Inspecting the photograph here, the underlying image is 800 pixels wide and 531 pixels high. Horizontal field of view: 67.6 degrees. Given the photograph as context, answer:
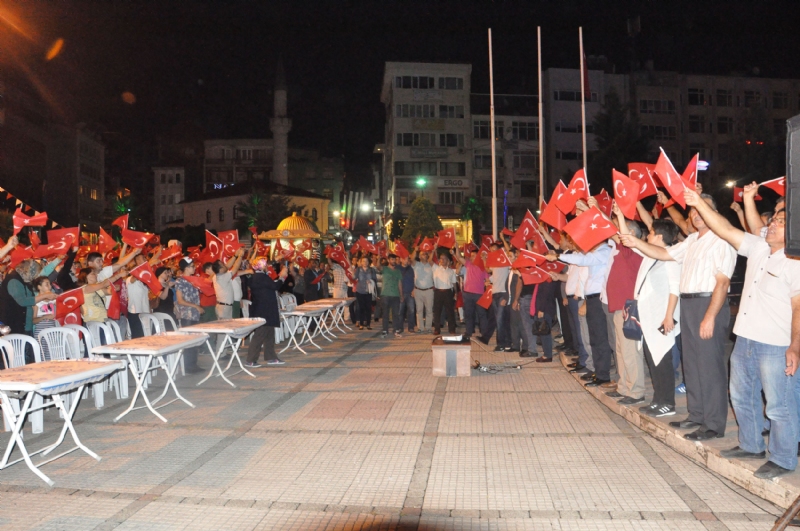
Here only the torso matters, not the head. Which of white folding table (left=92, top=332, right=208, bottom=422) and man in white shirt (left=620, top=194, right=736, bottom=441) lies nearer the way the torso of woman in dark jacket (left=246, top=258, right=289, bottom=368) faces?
the man in white shirt

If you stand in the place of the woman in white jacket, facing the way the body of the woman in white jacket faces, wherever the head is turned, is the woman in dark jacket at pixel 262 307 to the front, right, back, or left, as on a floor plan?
front

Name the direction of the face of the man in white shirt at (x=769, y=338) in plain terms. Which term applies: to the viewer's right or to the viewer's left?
to the viewer's left

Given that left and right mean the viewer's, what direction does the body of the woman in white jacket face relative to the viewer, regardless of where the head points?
facing to the left of the viewer

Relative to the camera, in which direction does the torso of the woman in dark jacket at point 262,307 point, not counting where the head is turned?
to the viewer's right

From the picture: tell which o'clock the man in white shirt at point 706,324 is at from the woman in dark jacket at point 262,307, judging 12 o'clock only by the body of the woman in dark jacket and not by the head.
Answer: The man in white shirt is roughly at 2 o'clock from the woman in dark jacket.

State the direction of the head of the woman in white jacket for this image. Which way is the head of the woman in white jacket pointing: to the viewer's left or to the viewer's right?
to the viewer's left
